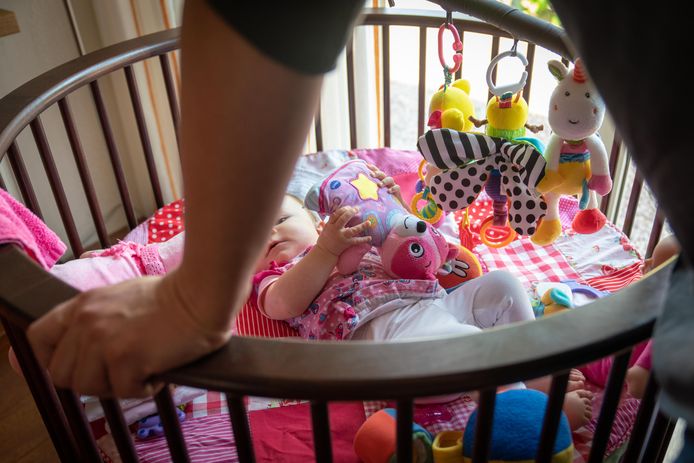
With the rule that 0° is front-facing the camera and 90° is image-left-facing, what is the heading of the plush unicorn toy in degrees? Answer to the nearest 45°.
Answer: approximately 0°

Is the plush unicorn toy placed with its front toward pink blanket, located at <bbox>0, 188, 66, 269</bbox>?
no

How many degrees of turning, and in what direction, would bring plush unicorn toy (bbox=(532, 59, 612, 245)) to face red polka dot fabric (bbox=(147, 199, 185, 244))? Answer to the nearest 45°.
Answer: approximately 90° to its right
